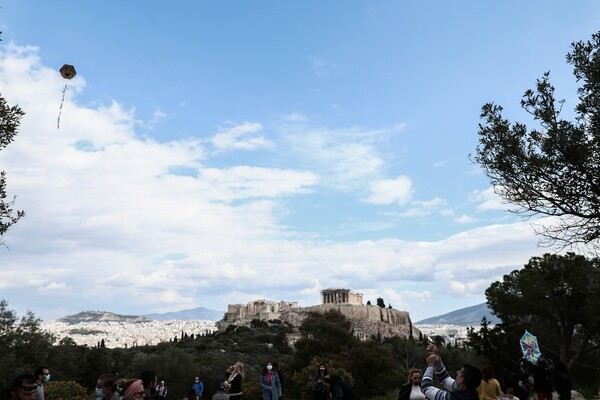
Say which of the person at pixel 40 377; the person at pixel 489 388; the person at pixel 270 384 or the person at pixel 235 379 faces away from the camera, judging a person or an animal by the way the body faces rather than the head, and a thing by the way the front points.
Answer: the person at pixel 489 388

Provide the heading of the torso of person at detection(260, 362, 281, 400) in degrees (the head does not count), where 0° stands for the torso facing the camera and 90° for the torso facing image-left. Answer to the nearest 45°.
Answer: approximately 0°

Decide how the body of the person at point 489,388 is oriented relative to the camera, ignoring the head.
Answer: away from the camera

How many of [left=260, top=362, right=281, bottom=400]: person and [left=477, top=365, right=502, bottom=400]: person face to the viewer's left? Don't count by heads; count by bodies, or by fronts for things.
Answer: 0

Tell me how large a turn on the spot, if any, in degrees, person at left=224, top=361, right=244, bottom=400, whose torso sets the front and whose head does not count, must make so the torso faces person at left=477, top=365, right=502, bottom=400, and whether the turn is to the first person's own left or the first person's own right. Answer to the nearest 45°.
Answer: approximately 135° to the first person's own left

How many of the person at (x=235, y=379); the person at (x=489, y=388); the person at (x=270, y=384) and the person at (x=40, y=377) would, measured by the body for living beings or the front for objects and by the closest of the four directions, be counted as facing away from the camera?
1

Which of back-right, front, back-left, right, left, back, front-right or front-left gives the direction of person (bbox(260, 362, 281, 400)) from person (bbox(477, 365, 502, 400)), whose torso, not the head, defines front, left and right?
front-left

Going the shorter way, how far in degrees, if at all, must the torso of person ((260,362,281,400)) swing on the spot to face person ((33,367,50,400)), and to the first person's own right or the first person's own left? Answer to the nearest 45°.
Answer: approximately 45° to the first person's own right
